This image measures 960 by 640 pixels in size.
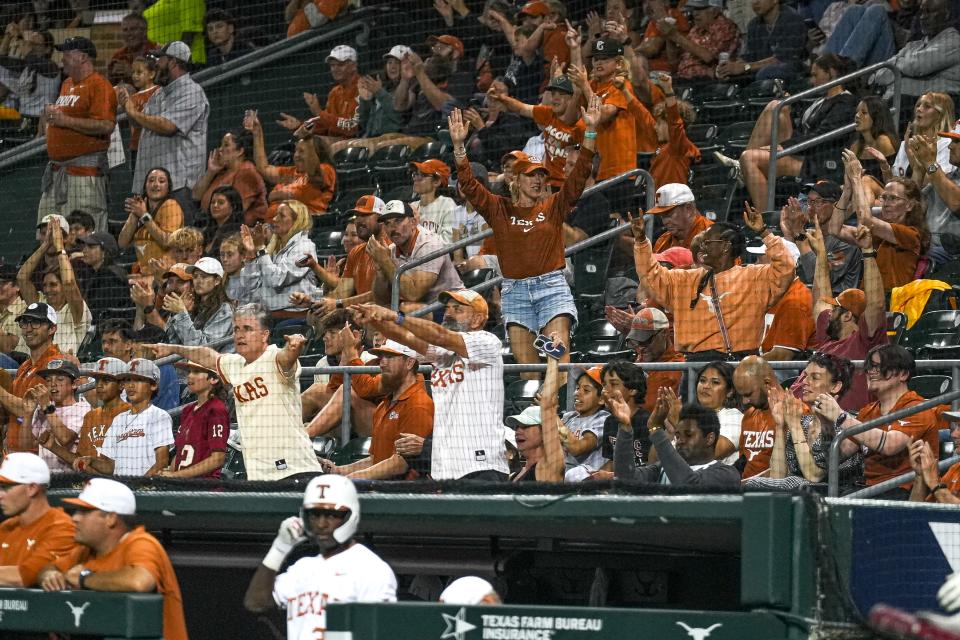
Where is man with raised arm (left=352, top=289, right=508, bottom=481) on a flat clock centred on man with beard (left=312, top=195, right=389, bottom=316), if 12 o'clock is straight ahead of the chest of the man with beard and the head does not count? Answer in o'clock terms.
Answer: The man with raised arm is roughly at 10 o'clock from the man with beard.

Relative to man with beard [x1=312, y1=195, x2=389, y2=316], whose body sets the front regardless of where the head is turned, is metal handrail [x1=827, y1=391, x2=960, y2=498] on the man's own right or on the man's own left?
on the man's own left

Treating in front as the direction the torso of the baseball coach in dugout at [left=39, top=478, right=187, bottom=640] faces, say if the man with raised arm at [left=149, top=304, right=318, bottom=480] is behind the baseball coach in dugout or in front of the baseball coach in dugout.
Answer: behind

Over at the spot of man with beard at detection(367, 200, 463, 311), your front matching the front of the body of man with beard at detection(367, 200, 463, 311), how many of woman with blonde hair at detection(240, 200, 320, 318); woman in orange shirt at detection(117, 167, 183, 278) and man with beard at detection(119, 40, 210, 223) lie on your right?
3

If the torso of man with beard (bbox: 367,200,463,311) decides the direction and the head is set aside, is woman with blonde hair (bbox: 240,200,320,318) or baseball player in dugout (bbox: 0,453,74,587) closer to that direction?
the baseball player in dugout

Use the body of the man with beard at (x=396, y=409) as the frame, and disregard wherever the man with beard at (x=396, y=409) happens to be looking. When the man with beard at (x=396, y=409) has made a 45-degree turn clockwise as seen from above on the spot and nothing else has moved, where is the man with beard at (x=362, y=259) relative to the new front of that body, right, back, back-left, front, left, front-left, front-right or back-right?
right

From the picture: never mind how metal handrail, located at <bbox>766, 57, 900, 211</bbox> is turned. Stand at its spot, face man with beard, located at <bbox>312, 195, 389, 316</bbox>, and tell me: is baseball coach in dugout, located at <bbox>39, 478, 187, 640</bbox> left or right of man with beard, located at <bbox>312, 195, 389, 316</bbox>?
left

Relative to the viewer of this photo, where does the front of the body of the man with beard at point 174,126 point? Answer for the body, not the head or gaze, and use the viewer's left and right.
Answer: facing to the left of the viewer

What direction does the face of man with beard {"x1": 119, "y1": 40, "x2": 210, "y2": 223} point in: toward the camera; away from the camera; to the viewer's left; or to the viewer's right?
to the viewer's left

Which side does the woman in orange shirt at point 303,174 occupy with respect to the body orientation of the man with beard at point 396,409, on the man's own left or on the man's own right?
on the man's own right

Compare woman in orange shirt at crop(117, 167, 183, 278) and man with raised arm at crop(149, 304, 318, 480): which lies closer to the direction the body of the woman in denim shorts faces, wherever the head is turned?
the man with raised arm

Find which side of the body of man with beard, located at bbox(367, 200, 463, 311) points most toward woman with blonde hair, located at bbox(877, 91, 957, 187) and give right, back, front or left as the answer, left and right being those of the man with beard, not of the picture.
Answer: left

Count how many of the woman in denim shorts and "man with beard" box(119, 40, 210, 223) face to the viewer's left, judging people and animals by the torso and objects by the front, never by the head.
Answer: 1
